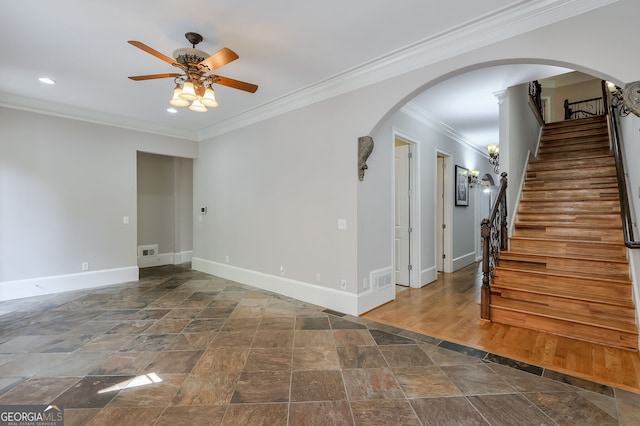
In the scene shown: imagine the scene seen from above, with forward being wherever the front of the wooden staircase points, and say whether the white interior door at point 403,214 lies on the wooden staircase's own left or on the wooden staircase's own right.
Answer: on the wooden staircase's own right

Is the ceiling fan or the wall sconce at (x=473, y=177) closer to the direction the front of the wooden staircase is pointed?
the ceiling fan

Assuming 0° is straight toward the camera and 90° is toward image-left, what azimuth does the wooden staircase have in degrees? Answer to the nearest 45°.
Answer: approximately 0°

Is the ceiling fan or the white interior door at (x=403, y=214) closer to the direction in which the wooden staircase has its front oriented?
the ceiling fan

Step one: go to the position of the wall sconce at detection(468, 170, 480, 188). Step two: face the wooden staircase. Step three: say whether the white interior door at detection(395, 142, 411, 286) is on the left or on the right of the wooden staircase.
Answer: right

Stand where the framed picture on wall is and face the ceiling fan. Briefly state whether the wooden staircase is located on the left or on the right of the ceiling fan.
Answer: left

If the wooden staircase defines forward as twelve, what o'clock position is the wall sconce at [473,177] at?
The wall sconce is roughly at 5 o'clock from the wooden staircase.

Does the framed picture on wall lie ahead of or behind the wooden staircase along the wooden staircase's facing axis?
behind

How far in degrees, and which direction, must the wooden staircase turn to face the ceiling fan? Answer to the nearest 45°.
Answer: approximately 45° to its right
